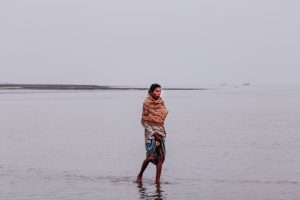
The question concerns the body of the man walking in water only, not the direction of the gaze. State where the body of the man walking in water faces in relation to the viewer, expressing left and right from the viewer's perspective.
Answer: facing the viewer and to the right of the viewer
